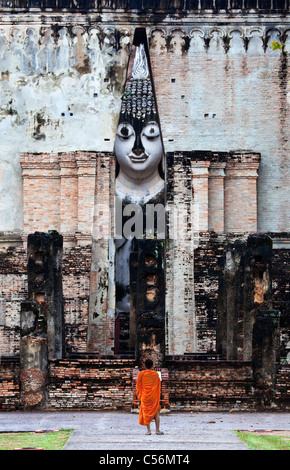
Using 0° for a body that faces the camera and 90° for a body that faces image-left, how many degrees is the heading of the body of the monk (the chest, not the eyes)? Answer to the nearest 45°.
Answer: approximately 180°

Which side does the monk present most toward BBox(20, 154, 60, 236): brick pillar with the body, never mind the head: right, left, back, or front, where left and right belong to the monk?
front

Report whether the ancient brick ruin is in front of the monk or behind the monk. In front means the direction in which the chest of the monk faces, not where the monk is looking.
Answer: in front

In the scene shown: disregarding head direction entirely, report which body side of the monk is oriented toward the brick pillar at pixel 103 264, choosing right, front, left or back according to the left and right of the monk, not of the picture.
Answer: front

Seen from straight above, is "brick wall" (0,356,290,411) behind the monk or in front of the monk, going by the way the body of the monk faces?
in front

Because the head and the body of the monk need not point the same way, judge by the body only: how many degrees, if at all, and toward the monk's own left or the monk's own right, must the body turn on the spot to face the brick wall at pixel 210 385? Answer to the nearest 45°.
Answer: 0° — they already face it

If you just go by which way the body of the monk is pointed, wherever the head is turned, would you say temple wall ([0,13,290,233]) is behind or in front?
in front
